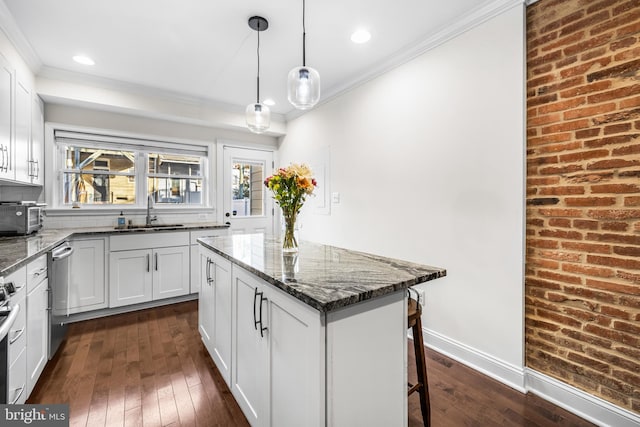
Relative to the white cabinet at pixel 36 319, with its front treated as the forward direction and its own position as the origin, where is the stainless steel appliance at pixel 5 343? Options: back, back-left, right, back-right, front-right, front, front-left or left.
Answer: right

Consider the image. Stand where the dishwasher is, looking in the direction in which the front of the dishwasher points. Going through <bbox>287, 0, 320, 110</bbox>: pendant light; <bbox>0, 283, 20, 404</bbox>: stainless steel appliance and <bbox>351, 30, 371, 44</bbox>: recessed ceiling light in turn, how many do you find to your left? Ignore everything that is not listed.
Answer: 0

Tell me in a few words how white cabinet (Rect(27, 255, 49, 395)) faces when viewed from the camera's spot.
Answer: facing to the right of the viewer

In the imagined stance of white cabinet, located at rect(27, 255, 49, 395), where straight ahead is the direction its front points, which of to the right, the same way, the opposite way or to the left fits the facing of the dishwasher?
the same way

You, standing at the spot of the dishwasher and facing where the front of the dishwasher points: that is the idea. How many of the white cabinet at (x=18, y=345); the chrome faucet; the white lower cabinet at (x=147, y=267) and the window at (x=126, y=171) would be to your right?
1

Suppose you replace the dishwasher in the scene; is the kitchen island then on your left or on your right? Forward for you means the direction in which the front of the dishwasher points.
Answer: on your right

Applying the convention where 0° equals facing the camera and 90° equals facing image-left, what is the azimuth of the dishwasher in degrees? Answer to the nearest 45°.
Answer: approximately 270°

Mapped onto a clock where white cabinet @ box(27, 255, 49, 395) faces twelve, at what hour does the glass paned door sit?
The glass paned door is roughly at 11 o'clock from the white cabinet.

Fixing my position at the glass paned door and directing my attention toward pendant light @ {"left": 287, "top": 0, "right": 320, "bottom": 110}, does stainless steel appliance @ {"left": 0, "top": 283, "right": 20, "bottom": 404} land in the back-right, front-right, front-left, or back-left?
front-right

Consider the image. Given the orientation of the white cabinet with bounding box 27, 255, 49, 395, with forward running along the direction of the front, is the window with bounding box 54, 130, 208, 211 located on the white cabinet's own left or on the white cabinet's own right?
on the white cabinet's own left

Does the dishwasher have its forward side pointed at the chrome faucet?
no

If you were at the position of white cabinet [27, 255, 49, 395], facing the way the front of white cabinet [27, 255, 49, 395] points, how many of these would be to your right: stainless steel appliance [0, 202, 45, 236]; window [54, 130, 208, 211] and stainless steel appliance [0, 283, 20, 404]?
1

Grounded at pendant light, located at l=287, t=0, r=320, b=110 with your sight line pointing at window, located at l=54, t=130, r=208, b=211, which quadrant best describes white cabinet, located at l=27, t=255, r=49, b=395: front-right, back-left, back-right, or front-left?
front-left

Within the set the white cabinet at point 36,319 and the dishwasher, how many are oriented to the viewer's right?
2

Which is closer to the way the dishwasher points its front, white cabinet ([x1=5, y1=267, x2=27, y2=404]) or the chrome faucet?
the chrome faucet
